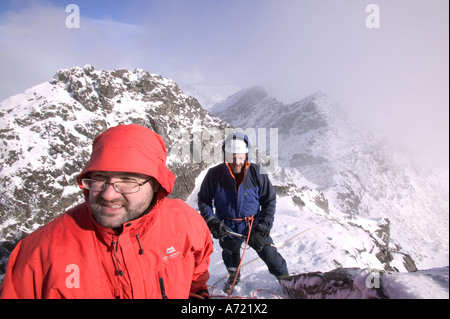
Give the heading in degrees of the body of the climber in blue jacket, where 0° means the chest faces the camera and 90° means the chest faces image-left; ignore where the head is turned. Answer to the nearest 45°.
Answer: approximately 0°

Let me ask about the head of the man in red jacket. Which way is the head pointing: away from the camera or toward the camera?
toward the camera

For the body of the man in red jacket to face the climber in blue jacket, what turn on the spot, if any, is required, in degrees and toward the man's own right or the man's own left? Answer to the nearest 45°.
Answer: approximately 135° to the man's own left

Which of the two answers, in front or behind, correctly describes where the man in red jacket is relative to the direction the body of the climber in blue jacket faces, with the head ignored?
in front

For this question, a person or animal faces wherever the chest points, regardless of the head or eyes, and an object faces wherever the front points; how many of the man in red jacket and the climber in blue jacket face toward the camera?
2

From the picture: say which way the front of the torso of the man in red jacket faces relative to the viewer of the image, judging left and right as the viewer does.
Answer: facing the viewer
